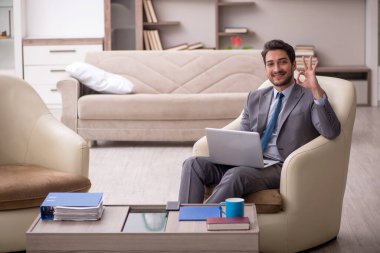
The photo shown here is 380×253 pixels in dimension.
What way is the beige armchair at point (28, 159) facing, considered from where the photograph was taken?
facing the viewer and to the right of the viewer

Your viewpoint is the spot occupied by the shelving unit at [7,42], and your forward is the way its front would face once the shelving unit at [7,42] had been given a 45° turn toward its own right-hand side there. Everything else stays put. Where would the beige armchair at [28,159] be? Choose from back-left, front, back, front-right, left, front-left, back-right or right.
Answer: front-left

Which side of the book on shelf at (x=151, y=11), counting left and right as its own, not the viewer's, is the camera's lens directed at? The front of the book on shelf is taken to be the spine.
front

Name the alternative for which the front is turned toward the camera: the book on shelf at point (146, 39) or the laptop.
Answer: the book on shelf

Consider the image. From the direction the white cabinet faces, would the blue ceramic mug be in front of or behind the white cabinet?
in front

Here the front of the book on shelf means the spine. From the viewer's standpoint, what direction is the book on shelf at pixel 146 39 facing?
toward the camera

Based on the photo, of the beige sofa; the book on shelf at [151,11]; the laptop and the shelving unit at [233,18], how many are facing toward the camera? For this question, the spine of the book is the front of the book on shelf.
3

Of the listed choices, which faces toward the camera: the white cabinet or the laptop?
the white cabinet

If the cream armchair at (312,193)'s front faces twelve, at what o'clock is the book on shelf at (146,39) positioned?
The book on shelf is roughly at 4 o'clock from the cream armchair.

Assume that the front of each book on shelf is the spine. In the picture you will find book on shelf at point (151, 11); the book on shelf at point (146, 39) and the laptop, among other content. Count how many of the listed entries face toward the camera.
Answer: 2

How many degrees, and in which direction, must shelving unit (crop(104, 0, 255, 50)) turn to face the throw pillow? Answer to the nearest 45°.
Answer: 0° — it already faces it

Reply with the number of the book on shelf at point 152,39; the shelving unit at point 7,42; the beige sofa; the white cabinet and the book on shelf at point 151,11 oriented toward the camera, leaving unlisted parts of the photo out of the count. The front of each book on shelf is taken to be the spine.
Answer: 5

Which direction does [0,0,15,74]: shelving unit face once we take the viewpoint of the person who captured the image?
facing the viewer

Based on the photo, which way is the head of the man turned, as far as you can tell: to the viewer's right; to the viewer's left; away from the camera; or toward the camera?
toward the camera

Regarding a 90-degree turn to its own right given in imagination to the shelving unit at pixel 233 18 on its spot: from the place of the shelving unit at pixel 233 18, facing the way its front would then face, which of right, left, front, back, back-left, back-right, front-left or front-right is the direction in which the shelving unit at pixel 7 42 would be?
front

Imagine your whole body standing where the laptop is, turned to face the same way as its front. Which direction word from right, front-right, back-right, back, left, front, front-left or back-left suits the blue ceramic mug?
back-right

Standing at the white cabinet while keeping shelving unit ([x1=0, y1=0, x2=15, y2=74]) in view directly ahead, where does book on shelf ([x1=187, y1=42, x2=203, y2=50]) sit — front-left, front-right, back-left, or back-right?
back-right

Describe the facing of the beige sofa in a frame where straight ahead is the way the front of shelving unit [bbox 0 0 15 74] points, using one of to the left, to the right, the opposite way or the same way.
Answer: the same way

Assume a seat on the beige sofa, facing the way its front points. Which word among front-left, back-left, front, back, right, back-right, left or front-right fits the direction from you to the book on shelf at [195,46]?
back

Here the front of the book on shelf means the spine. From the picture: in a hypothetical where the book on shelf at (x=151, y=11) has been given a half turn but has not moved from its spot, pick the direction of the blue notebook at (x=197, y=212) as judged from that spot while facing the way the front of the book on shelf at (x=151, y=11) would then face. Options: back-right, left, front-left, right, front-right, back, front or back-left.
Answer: back
